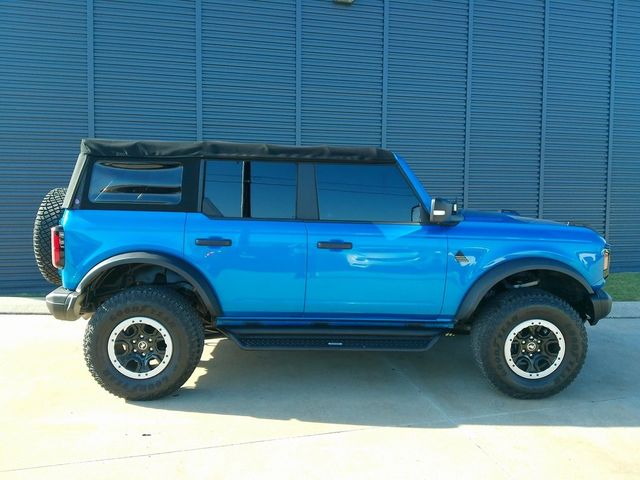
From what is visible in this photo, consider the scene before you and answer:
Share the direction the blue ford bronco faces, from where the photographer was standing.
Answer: facing to the right of the viewer
